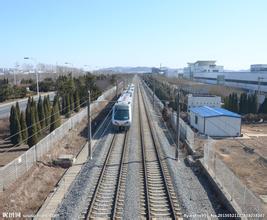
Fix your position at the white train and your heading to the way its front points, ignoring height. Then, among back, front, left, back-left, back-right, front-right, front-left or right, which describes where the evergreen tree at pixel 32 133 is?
front-right

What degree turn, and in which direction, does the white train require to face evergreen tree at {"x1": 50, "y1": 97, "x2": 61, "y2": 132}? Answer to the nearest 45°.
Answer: approximately 90° to its right

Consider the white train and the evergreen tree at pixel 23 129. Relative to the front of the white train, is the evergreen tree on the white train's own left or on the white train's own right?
on the white train's own right

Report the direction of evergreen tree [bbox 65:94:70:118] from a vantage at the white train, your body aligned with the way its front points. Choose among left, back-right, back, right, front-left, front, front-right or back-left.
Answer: back-right

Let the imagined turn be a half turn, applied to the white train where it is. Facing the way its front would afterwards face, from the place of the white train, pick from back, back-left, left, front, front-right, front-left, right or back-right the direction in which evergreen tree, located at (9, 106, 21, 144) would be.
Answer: back-left

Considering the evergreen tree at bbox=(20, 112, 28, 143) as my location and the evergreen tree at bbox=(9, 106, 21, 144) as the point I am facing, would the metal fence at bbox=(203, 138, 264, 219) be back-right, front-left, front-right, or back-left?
back-left

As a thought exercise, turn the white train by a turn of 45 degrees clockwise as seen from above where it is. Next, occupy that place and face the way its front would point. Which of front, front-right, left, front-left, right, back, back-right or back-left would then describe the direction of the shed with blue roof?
back-left

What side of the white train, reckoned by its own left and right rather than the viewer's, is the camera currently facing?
front

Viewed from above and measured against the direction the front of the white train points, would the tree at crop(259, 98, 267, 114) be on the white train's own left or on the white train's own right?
on the white train's own left
